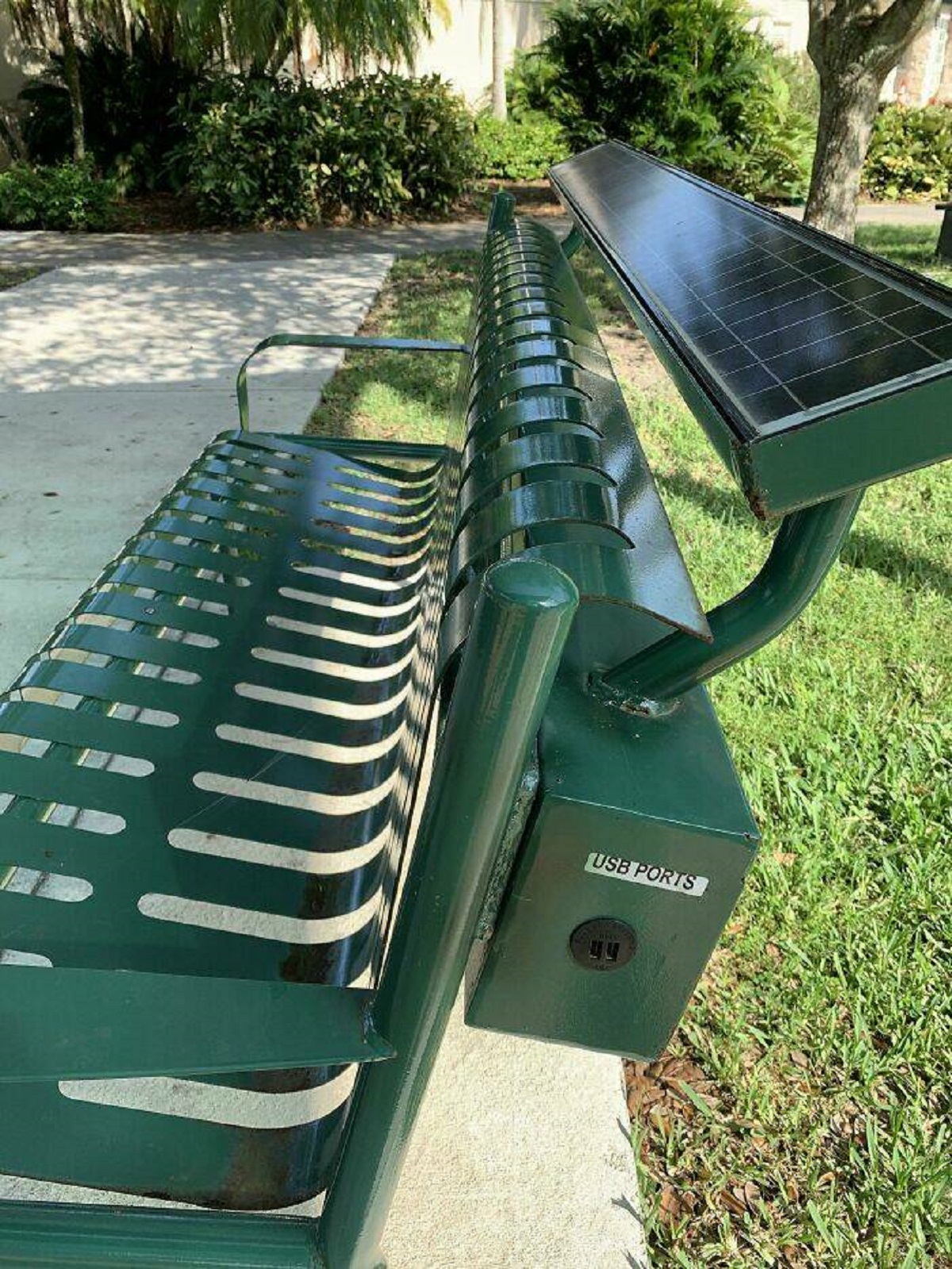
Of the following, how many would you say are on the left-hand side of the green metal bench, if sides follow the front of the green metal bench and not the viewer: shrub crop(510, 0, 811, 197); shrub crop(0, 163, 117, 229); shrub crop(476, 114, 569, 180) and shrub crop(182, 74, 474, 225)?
0

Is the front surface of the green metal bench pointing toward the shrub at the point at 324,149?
no

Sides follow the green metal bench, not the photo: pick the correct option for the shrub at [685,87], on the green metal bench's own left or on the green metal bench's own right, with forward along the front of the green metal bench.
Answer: on the green metal bench's own right

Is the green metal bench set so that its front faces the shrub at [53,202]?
no

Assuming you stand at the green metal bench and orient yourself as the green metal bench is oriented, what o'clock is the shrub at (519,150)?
The shrub is roughly at 3 o'clock from the green metal bench.

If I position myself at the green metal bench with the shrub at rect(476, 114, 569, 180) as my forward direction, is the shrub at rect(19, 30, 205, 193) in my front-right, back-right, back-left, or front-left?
front-left

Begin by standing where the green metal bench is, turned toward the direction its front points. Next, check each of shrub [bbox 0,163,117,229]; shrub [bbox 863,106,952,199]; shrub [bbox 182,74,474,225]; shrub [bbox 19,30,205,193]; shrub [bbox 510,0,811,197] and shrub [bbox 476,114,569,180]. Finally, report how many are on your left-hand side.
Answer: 0

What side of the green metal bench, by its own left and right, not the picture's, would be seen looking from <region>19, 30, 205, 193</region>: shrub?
right

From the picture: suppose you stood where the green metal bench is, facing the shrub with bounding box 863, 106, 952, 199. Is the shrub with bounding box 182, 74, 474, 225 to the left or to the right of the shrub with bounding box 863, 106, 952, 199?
left

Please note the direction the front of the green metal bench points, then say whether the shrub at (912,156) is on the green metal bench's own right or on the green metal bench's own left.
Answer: on the green metal bench's own right

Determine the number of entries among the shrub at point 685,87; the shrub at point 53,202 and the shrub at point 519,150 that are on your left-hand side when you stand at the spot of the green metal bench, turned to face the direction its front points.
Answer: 0

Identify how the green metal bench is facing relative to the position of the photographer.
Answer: facing to the left of the viewer
